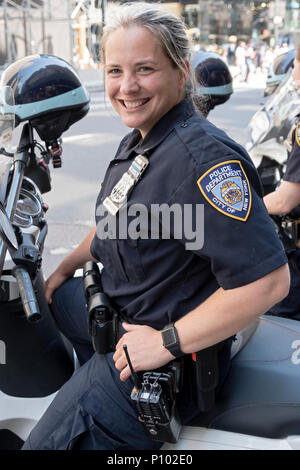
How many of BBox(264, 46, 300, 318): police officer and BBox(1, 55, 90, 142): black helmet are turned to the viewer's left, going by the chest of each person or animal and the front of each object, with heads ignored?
2

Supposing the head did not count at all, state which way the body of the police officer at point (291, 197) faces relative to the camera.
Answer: to the viewer's left

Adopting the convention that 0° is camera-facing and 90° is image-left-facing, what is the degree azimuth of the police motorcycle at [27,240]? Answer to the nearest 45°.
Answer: approximately 90°

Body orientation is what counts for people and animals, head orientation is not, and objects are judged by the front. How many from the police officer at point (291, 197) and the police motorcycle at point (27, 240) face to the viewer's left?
2

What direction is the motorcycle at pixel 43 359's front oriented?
to the viewer's left

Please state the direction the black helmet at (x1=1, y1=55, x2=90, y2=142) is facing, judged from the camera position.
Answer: facing to the left of the viewer

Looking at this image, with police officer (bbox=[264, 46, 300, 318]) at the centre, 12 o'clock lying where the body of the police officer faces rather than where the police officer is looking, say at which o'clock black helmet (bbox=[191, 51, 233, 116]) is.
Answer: The black helmet is roughly at 2 o'clock from the police officer.

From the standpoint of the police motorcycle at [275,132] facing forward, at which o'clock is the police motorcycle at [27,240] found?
the police motorcycle at [27,240] is roughly at 11 o'clock from the police motorcycle at [275,132].
